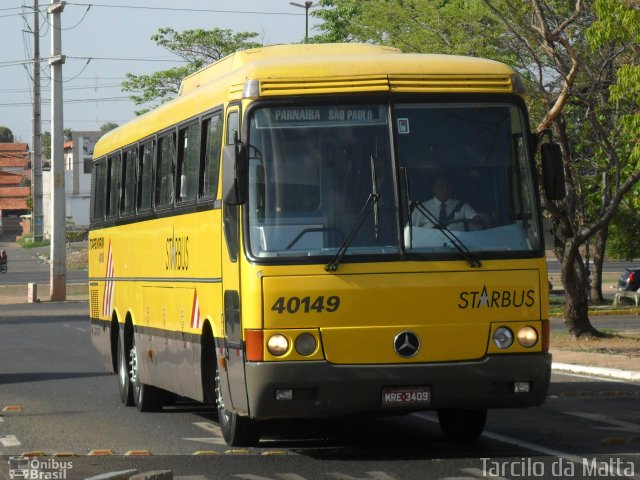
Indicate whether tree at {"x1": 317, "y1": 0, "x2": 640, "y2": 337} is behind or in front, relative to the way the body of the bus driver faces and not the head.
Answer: behind

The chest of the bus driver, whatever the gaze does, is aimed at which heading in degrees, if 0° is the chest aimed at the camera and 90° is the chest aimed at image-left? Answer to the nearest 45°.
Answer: approximately 0°

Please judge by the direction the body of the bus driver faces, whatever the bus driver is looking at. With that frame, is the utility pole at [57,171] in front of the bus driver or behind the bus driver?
behind
